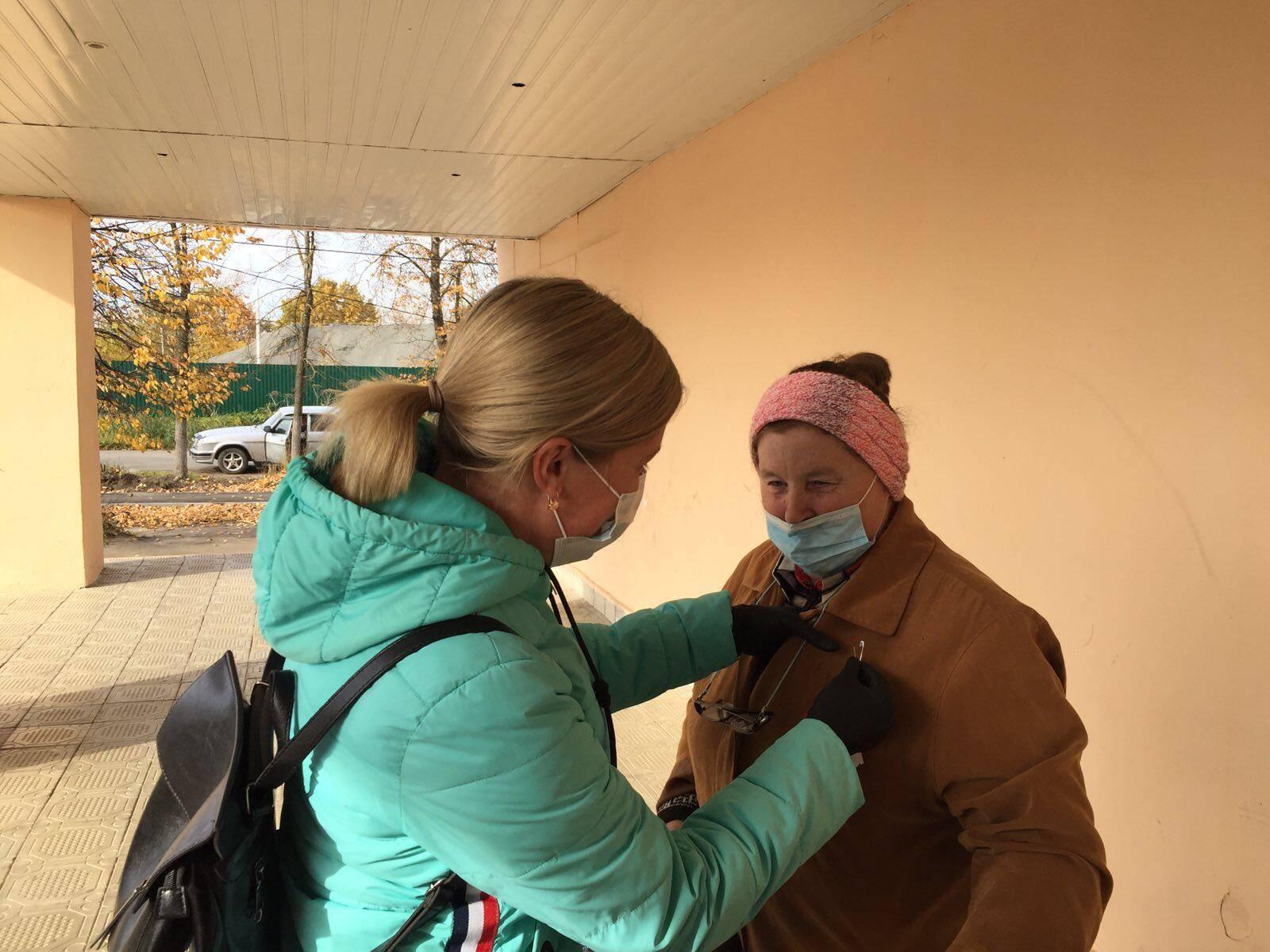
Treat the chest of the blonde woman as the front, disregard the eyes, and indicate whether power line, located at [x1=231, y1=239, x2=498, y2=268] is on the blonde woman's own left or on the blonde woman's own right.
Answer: on the blonde woman's own left

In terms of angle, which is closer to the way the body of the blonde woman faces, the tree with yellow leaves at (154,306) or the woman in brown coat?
the woman in brown coat

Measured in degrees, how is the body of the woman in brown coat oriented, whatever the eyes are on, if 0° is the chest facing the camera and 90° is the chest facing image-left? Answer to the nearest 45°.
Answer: approximately 45°

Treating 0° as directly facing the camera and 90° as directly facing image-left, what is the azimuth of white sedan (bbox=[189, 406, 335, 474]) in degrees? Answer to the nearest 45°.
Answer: approximately 90°

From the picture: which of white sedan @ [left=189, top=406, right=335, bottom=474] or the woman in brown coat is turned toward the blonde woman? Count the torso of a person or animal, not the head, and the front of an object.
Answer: the woman in brown coat

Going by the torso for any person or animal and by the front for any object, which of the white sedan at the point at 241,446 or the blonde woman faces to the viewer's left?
the white sedan

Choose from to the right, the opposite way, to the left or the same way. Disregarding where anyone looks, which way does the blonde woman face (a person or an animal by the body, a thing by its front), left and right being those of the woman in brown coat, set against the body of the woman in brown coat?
the opposite way

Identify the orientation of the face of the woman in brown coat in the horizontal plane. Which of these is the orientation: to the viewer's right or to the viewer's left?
to the viewer's left

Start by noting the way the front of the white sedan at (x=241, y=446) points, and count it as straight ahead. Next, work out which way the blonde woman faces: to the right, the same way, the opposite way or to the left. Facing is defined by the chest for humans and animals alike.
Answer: the opposite way

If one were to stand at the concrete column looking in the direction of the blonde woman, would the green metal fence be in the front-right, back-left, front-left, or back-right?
back-left

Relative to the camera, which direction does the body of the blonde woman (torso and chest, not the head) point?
to the viewer's right
